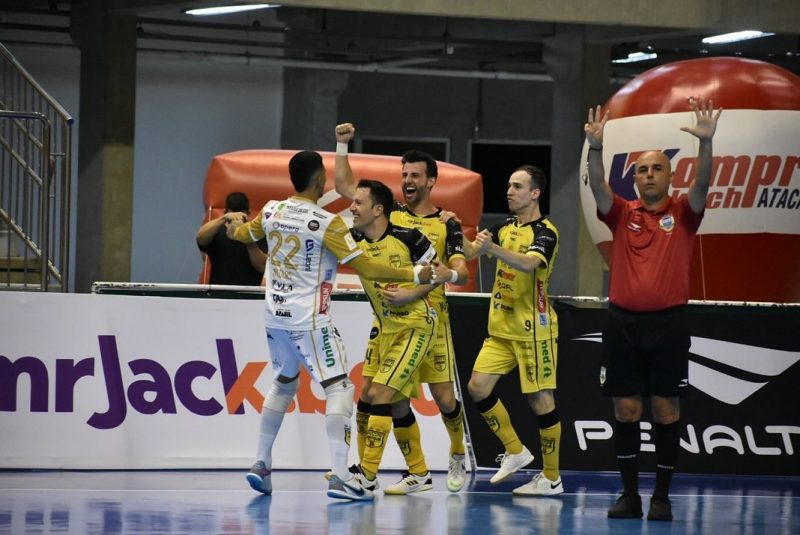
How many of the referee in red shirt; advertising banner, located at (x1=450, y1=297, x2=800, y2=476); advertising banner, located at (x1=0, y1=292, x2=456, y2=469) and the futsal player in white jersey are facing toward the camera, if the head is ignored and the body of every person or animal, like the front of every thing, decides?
3

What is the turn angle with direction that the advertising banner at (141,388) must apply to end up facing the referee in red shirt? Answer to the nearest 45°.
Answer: approximately 45° to its left

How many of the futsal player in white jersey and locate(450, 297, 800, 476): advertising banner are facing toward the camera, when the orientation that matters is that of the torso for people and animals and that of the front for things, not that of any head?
1

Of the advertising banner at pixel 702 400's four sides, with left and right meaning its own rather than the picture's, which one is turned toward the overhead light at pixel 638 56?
back

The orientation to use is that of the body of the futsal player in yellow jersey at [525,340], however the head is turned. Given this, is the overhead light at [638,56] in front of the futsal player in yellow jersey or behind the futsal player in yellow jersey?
behind

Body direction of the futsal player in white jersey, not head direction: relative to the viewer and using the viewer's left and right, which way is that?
facing away from the viewer and to the right of the viewer

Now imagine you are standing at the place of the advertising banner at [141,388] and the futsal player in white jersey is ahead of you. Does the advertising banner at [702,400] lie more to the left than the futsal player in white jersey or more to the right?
left

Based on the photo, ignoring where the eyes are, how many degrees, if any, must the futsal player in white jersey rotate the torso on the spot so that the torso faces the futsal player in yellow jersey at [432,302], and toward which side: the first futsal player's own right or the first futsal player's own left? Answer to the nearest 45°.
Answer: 0° — they already face them

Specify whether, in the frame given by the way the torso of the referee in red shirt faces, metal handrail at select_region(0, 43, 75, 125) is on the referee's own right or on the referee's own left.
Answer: on the referee's own right

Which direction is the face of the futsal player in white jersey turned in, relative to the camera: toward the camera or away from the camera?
away from the camera
